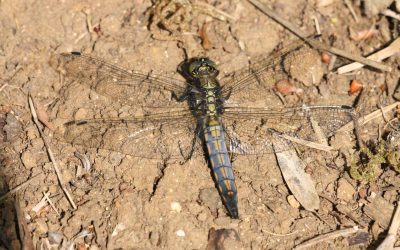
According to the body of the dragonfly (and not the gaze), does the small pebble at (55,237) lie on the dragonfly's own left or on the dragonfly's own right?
on the dragonfly's own left

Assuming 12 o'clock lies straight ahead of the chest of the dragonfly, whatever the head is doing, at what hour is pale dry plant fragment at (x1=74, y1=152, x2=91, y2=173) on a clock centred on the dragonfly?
The pale dry plant fragment is roughly at 9 o'clock from the dragonfly.

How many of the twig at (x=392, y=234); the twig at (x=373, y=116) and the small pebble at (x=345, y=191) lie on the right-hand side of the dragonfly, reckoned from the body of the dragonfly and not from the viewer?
3

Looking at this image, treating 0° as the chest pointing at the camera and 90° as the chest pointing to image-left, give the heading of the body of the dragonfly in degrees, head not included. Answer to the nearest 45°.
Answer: approximately 180°

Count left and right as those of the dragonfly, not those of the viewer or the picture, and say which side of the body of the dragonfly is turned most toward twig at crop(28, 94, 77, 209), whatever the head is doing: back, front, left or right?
left

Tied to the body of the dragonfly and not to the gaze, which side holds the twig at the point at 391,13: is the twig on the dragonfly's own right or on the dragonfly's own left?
on the dragonfly's own right

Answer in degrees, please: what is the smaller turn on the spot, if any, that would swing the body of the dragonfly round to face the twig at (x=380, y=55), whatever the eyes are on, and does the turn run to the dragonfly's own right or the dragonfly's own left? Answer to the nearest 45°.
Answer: approximately 90° to the dragonfly's own right

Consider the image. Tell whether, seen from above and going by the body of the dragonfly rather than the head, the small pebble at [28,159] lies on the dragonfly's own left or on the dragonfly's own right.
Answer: on the dragonfly's own left

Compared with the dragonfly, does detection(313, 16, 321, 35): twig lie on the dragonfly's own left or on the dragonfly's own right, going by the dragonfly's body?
on the dragonfly's own right

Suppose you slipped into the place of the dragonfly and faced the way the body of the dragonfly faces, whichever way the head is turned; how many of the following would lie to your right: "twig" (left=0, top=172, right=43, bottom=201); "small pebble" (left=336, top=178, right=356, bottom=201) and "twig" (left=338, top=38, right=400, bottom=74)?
2

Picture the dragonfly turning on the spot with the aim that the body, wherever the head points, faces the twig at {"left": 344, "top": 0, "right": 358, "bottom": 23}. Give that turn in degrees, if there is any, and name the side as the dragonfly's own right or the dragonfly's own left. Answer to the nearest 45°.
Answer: approximately 90° to the dragonfly's own right

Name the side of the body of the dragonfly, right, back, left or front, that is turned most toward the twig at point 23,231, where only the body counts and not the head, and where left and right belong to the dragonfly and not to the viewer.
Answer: left
